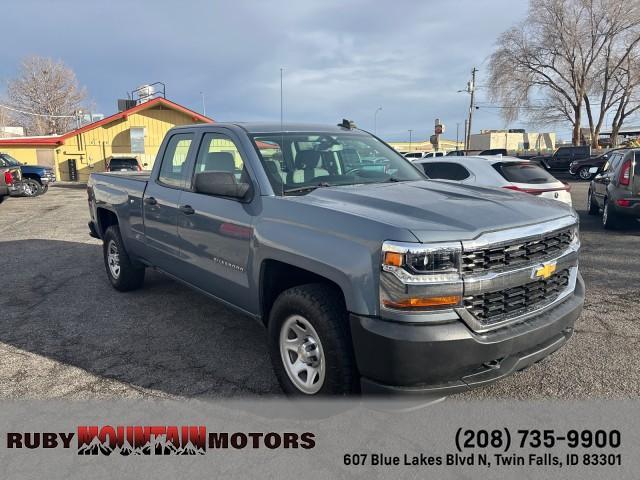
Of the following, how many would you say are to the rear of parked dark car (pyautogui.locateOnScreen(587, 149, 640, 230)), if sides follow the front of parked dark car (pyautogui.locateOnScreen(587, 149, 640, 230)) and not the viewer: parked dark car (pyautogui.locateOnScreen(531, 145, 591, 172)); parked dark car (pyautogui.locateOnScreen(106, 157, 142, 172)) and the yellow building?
0

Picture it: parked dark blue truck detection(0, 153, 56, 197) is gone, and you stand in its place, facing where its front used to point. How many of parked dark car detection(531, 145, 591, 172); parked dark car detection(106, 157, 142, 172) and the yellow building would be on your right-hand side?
0

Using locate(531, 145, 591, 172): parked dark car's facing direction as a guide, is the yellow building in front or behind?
in front

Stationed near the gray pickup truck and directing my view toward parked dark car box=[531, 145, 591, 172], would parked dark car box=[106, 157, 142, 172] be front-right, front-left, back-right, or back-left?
front-left

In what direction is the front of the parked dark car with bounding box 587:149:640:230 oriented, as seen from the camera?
facing away from the viewer and to the left of the viewer

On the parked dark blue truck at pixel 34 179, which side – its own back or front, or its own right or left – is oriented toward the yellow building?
left

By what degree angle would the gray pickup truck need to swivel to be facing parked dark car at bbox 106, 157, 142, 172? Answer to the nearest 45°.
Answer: approximately 180°

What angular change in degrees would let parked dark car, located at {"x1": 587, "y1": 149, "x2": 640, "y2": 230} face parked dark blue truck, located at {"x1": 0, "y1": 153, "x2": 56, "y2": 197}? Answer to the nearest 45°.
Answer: approximately 45° to its left

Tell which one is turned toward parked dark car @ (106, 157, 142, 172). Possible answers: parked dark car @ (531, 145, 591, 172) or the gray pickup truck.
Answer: parked dark car @ (531, 145, 591, 172)

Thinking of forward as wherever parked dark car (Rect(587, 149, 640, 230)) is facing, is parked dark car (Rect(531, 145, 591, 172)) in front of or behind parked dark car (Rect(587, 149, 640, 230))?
in front

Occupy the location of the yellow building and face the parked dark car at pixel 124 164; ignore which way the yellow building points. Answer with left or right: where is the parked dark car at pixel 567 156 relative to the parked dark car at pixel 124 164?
left

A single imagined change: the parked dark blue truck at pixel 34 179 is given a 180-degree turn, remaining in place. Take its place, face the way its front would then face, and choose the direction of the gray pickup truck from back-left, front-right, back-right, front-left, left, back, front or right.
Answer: back-left

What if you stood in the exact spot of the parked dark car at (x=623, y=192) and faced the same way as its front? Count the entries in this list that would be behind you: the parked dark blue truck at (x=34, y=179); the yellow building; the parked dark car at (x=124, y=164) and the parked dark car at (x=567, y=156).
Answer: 0

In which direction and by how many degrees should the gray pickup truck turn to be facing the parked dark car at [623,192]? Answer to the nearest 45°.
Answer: approximately 90° to its left
